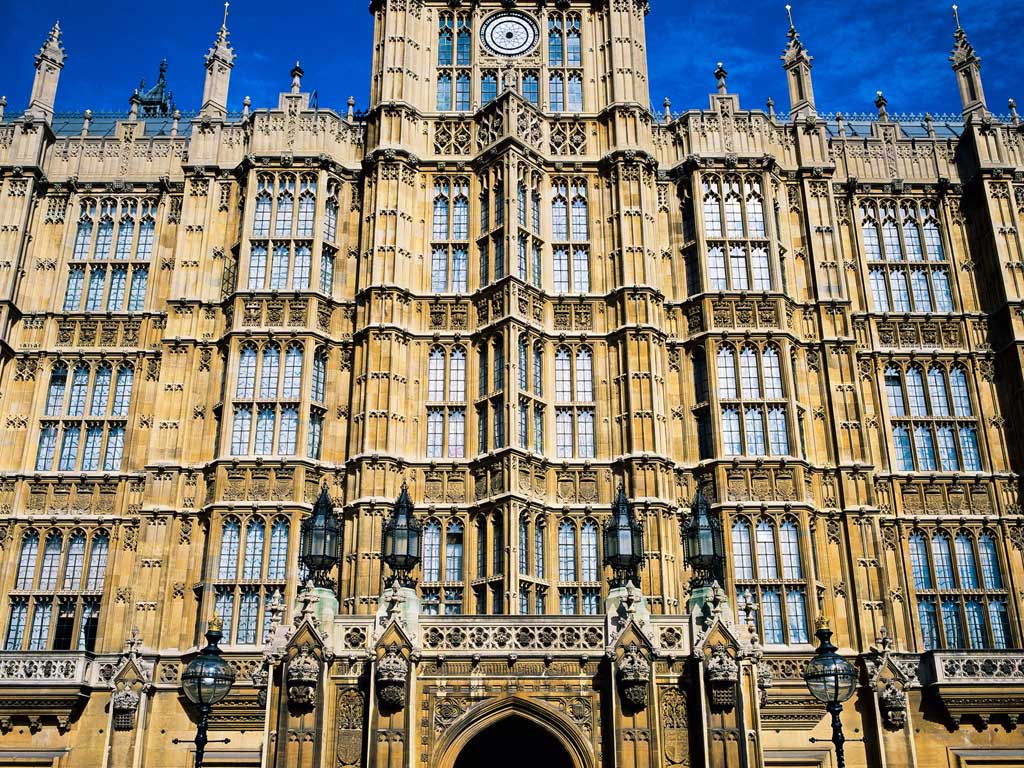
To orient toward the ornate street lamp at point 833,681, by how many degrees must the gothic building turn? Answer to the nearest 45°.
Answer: approximately 45° to its left

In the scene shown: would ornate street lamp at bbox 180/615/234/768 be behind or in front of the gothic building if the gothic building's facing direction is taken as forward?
in front

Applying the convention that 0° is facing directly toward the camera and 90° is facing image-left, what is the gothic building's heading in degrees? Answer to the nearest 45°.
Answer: approximately 0°

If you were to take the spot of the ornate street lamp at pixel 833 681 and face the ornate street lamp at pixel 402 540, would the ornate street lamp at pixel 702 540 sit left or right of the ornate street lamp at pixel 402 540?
right
